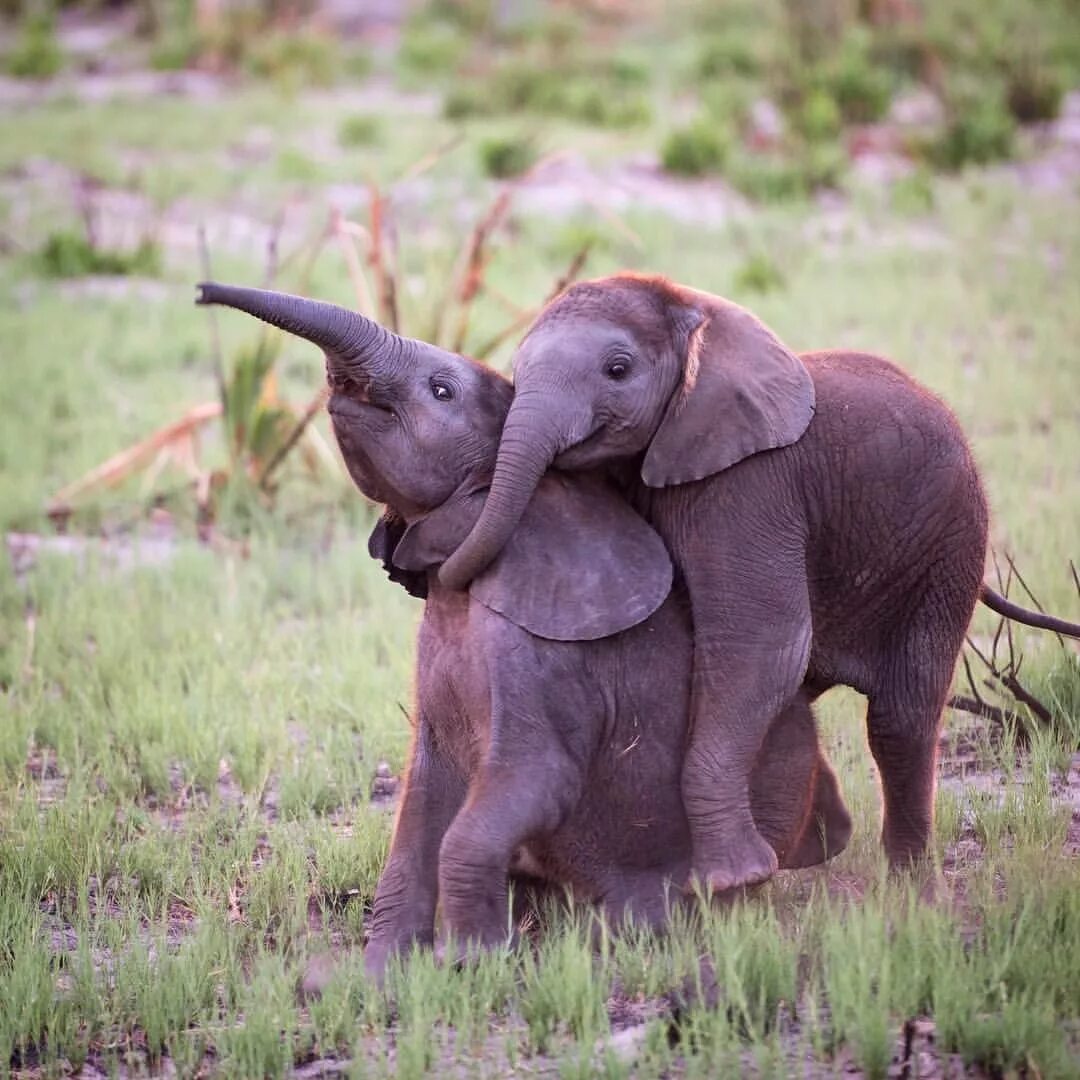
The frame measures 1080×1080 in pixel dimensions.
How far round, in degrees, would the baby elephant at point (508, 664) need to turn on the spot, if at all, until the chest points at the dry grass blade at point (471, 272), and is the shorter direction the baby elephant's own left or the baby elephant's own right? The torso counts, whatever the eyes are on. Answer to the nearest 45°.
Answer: approximately 135° to the baby elephant's own right

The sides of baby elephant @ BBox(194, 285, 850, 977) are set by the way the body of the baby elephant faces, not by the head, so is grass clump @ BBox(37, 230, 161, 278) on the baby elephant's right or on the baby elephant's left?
on the baby elephant's right

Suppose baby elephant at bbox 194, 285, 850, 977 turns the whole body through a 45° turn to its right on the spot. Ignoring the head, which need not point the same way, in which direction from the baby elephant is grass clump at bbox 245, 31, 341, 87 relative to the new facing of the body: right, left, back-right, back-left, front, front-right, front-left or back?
right

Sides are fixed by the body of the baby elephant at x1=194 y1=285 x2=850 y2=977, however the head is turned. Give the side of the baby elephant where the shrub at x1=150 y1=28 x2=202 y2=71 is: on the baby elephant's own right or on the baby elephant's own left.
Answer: on the baby elephant's own right

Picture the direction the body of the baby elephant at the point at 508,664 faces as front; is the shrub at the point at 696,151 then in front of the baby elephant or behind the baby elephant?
behind

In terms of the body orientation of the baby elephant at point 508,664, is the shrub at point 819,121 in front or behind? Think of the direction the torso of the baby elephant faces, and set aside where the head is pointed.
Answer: behind

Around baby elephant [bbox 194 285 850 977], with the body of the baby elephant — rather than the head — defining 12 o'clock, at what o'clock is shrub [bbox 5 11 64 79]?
The shrub is roughly at 4 o'clock from the baby elephant.

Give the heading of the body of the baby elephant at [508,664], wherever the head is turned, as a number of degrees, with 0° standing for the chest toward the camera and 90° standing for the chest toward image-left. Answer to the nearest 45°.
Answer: approximately 45°

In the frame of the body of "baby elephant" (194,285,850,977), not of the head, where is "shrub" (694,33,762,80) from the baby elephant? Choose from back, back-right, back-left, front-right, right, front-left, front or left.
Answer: back-right

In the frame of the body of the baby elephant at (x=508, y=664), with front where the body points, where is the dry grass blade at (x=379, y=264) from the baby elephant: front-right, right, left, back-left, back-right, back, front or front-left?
back-right

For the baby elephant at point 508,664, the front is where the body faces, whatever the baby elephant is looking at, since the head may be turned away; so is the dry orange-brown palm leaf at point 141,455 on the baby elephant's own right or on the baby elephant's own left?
on the baby elephant's own right

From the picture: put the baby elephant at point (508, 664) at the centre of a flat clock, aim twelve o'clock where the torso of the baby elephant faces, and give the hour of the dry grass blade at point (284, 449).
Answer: The dry grass blade is roughly at 4 o'clock from the baby elephant.

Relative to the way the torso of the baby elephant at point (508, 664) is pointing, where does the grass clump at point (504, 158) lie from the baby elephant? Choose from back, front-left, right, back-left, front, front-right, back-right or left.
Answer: back-right
